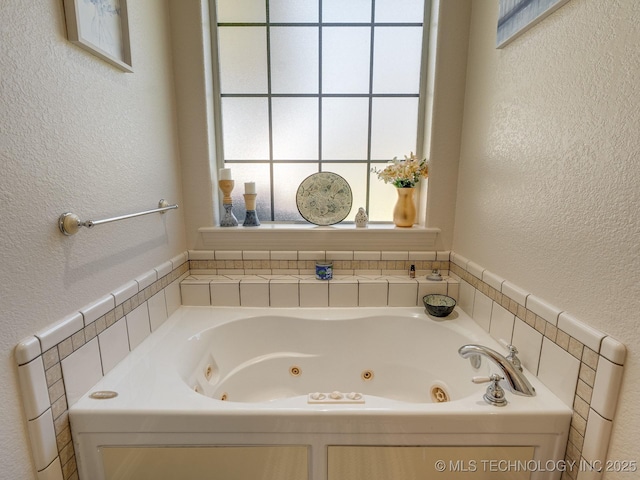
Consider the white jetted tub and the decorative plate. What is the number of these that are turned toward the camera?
2

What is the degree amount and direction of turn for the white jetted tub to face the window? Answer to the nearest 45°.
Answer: approximately 180°

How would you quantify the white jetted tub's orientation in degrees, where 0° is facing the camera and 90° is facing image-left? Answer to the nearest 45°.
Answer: approximately 0°

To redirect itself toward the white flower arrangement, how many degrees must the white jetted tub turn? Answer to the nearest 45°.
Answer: approximately 135° to its left

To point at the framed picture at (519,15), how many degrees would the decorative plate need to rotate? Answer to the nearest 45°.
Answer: approximately 45° to its left

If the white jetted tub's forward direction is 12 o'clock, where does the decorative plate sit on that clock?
The decorative plate is roughly at 6 o'clock from the white jetted tub.

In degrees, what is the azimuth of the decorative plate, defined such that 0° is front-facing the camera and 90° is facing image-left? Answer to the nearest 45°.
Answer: approximately 0°

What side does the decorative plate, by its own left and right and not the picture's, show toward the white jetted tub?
front
